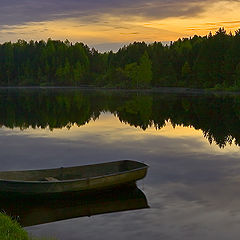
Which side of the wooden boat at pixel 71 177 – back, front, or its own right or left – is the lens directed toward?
right
